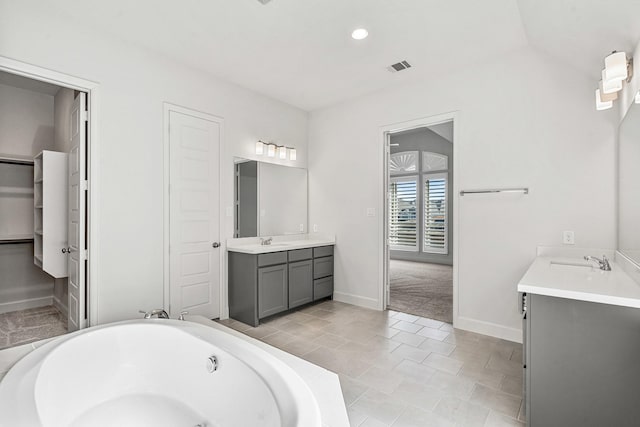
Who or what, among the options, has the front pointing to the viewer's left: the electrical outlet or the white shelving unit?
the white shelving unit

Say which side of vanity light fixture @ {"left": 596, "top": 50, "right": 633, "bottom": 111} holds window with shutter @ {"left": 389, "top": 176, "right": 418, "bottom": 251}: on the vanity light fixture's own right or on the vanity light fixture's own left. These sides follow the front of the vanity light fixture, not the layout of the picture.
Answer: on the vanity light fixture's own right

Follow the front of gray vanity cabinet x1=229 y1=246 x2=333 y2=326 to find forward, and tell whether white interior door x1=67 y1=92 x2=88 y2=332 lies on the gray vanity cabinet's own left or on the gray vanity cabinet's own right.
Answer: on the gray vanity cabinet's own right

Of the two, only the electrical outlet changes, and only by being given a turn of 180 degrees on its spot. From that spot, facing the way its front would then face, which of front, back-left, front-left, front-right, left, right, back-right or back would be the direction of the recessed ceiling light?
back-left

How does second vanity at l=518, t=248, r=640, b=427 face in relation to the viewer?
to the viewer's left

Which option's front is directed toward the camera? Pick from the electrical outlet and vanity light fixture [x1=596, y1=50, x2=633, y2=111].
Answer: the electrical outlet

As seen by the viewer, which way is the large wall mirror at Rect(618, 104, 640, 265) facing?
to the viewer's left

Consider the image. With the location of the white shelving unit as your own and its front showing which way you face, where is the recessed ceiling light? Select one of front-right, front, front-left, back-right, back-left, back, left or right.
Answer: back-left

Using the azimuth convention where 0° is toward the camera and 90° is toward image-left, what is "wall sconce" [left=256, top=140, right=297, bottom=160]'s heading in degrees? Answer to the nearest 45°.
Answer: approximately 315°

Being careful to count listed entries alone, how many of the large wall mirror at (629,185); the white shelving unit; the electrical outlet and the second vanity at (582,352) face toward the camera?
1

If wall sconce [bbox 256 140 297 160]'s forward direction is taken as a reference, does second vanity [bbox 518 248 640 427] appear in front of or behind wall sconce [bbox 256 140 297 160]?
in front

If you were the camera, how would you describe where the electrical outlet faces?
facing the viewer

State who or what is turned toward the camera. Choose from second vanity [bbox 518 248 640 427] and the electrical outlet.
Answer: the electrical outlet

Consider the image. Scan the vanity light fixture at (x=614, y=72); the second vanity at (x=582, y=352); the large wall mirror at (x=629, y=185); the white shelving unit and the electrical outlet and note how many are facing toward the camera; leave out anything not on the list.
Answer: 1

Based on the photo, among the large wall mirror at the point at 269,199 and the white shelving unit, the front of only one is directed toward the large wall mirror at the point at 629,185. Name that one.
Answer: the large wall mirror at the point at 269,199
